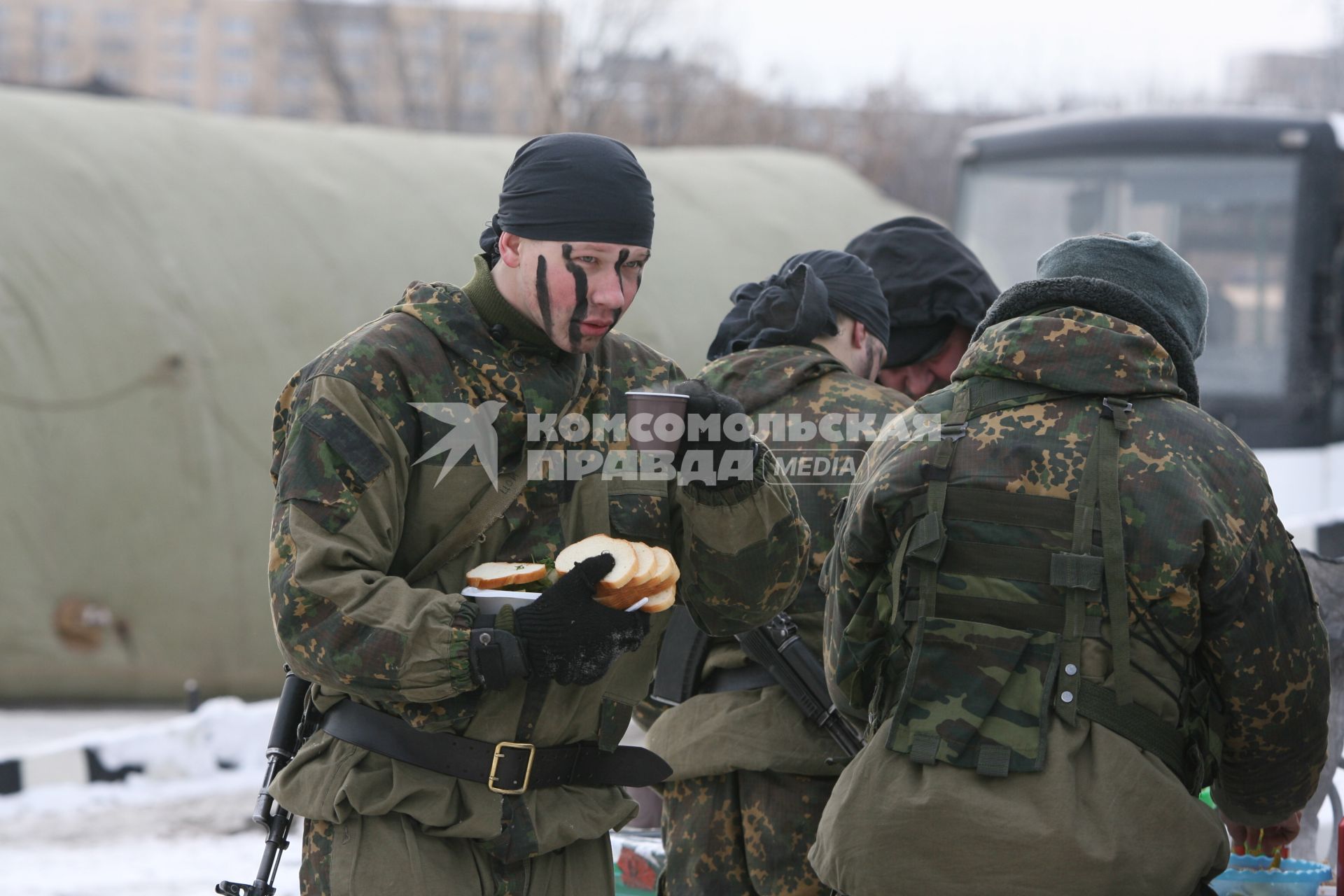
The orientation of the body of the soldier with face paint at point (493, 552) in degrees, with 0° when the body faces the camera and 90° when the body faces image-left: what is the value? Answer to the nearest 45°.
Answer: approximately 315°

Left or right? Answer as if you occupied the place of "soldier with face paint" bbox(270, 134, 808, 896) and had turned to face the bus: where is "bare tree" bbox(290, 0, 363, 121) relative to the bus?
left

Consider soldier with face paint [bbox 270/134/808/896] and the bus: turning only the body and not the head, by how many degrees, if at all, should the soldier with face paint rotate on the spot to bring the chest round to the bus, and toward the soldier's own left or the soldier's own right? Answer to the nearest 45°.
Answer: approximately 90° to the soldier's own left

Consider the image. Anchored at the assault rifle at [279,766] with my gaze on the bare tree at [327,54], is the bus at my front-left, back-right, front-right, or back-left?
front-right

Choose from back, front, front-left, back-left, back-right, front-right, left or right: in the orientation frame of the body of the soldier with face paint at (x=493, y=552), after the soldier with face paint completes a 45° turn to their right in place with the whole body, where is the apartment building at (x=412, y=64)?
back

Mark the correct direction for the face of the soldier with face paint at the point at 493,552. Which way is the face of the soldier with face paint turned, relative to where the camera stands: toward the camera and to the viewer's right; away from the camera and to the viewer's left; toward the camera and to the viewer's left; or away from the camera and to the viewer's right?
toward the camera and to the viewer's right

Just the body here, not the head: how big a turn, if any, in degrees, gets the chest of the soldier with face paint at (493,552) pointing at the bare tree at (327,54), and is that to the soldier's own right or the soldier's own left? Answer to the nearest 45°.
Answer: approximately 135° to the soldier's own left
